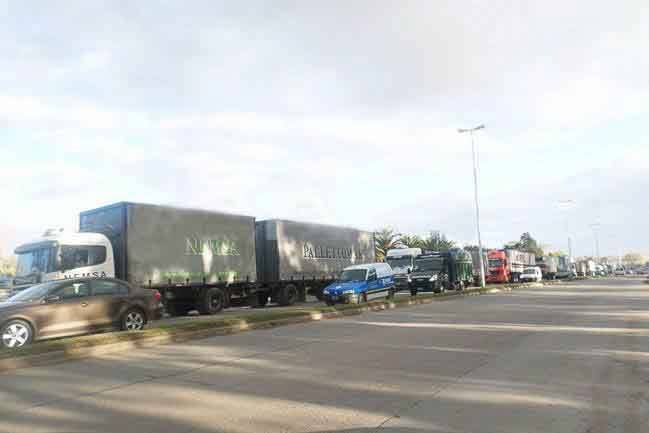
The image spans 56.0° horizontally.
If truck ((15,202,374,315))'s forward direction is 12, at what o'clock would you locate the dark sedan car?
The dark sedan car is roughly at 11 o'clock from the truck.

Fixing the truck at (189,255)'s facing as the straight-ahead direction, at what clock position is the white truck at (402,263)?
The white truck is roughly at 6 o'clock from the truck at (189,255).

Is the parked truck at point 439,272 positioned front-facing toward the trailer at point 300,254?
yes

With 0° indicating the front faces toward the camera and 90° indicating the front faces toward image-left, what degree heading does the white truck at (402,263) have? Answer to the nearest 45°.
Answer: approximately 45°

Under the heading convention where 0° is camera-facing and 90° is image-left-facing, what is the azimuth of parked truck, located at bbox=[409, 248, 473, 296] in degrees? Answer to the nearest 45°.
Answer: approximately 45°

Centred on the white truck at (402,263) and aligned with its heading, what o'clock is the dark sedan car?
The dark sedan car is roughly at 11 o'clock from the white truck.

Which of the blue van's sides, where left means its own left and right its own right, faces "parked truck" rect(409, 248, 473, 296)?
back

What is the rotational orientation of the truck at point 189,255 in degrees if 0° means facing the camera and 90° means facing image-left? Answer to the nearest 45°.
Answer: approximately 45°

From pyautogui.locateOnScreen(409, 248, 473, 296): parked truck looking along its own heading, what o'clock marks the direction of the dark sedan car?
The dark sedan car is roughly at 11 o'clock from the parked truck.

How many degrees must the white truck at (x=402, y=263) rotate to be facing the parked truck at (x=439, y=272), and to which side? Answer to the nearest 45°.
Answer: approximately 135° to its left

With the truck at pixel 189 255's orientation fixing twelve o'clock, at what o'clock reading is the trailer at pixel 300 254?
the trailer at pixel 300 254 is roughly at 6 o'clock from the truck at pixel 189 255.

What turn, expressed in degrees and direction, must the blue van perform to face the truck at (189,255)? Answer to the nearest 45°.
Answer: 0° — it already faces it
